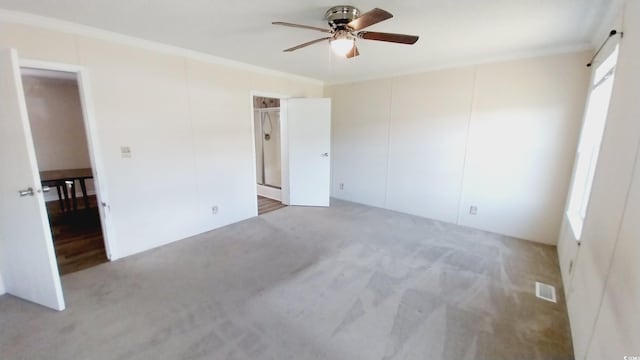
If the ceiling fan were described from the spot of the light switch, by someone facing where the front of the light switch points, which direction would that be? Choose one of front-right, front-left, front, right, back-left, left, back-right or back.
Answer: front-left

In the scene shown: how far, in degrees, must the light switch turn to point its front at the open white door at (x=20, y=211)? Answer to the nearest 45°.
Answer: approximately 45° to its right

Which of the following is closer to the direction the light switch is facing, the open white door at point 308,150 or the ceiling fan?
the ceiling fan

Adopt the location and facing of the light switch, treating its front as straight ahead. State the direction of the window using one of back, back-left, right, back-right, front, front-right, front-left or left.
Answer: front-left

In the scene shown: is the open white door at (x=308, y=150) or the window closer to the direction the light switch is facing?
the window

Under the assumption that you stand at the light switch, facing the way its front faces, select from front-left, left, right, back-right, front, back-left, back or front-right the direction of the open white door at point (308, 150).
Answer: left
